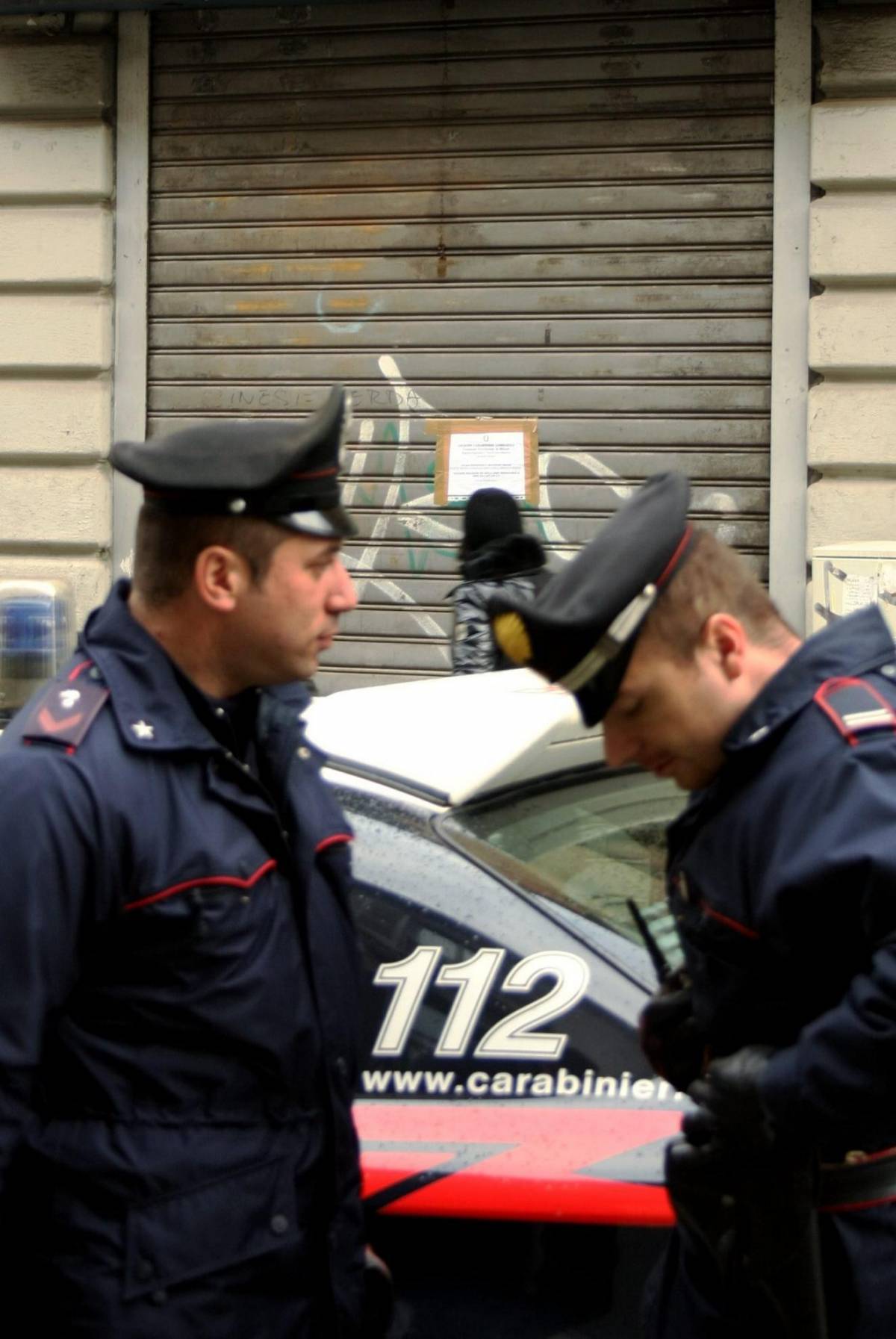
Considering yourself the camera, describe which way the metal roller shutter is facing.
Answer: facing the viewer

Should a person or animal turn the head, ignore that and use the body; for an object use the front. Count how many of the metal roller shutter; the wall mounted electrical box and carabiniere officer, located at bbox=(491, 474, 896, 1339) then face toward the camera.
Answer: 2

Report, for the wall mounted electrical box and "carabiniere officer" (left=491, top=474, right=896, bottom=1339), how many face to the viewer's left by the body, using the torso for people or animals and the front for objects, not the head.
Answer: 1

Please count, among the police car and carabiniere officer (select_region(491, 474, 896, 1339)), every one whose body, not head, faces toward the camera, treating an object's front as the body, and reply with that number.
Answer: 0

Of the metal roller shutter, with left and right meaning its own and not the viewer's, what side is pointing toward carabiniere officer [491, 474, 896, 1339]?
front

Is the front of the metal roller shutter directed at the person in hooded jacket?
yes

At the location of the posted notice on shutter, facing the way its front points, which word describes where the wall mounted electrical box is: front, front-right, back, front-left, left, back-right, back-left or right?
front-left

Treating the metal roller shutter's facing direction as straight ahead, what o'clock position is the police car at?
The police car is roughly at 12 o'clock from the metal roller shutter.

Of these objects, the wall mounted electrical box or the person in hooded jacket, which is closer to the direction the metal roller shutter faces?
the person in hooded jacket

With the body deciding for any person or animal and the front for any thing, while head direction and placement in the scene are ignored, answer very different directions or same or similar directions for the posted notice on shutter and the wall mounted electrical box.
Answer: same or similar directions

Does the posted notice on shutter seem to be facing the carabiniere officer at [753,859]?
yes

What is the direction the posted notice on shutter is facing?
toward the camera

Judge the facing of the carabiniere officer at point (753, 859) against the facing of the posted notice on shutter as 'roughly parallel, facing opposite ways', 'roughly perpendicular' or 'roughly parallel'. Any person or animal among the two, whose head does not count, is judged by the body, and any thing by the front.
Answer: roughly perpendicular

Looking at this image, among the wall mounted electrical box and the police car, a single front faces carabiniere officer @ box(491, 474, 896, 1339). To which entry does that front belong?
the wall mounted electrical box

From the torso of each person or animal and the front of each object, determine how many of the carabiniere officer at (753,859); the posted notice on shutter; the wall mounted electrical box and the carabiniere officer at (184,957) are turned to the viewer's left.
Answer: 1

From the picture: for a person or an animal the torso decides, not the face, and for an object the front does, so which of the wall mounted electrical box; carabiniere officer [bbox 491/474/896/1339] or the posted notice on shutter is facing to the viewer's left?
the carabiniere officer

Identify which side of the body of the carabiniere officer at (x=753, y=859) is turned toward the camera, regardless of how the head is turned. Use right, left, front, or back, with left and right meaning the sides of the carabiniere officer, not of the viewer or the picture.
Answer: left

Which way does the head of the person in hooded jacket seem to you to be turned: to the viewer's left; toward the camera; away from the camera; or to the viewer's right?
away from the camera
